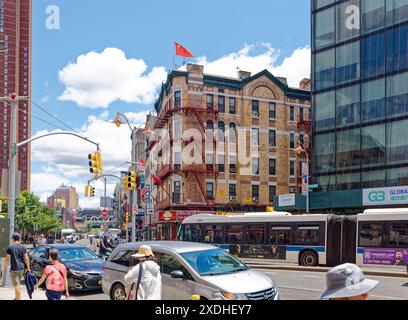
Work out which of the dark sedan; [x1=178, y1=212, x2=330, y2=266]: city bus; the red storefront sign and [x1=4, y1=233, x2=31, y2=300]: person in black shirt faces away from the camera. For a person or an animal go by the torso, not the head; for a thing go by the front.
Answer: the person in black shirt

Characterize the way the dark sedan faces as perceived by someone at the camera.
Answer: facing the viewer and to the right of the viewer

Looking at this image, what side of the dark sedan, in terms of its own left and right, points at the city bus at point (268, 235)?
left

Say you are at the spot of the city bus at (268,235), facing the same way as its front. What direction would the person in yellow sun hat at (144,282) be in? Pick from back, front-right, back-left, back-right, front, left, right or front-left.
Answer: left

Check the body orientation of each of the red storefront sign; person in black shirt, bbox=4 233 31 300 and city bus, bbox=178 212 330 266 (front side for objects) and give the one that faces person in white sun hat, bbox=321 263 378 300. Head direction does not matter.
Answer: the red storefront sign

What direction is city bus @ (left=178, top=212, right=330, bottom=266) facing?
to the viewer's left

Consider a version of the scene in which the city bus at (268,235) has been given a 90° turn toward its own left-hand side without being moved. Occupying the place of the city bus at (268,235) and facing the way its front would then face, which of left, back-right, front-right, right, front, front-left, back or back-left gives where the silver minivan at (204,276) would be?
front

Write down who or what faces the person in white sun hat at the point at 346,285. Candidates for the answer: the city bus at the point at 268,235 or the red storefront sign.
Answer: the red storefront sign

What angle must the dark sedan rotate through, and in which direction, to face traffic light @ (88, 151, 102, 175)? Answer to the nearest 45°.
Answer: approximately 135° to its left

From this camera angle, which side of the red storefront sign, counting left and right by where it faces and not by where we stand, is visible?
front

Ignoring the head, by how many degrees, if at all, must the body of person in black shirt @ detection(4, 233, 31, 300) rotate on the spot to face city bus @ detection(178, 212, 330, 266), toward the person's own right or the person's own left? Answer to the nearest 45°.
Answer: approximately 45° to the person's own right
